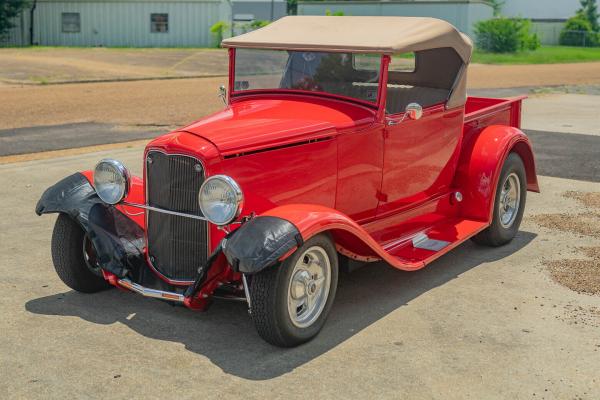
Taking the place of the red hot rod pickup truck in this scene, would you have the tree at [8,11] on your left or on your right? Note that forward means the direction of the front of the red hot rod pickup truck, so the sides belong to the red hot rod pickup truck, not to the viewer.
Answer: on your right

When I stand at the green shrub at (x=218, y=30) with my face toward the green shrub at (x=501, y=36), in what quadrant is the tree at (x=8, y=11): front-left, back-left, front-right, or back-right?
back-left

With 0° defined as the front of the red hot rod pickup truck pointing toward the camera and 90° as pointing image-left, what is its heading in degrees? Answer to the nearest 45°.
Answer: approximately 45°

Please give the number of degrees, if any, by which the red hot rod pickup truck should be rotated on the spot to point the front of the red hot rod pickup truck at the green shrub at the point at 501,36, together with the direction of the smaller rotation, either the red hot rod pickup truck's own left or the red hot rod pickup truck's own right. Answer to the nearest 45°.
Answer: approximately 135° to the red hot rod pickup truck's own right

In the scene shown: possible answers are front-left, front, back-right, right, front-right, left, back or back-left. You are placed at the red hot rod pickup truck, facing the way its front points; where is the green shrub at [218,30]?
back-right
